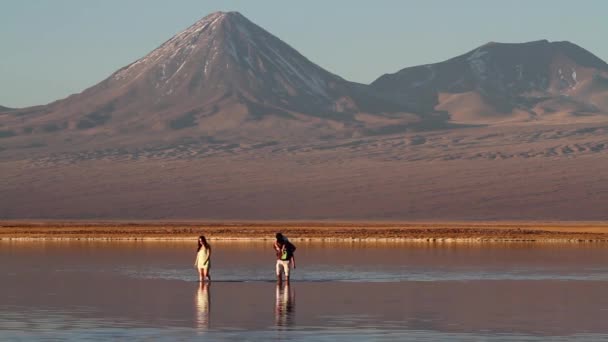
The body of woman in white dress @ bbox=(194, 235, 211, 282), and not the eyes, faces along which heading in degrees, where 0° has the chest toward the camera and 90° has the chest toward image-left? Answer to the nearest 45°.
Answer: approximately 0°
